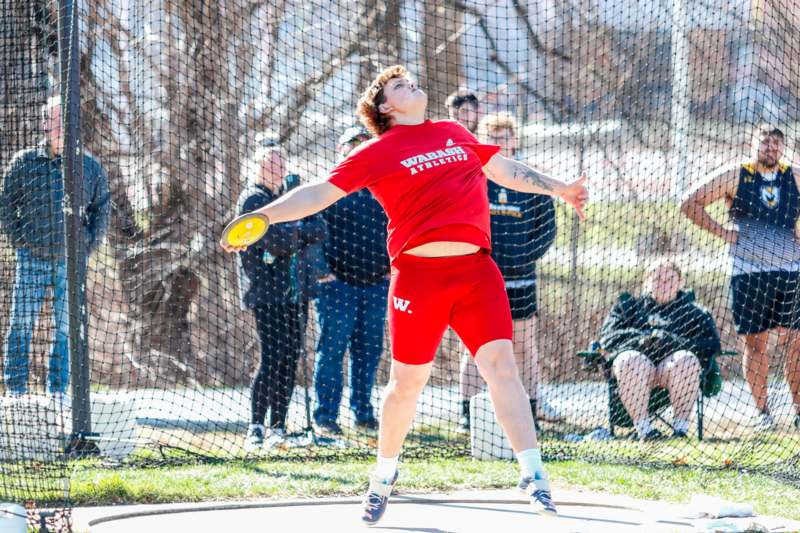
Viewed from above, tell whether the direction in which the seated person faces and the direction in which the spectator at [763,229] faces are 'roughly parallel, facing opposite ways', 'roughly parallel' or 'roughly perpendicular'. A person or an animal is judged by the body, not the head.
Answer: roughly parallel

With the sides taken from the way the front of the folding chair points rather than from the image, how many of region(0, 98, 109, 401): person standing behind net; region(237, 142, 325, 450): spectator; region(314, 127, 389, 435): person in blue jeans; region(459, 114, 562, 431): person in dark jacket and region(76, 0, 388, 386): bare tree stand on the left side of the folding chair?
0

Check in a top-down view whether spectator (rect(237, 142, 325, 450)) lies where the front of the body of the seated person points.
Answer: no

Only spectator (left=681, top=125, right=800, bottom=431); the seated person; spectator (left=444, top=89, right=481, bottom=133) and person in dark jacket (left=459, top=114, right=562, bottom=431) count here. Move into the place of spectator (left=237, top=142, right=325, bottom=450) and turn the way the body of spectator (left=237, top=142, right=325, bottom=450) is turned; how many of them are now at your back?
0

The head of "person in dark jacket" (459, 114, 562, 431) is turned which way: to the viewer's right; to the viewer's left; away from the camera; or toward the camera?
toward the camera

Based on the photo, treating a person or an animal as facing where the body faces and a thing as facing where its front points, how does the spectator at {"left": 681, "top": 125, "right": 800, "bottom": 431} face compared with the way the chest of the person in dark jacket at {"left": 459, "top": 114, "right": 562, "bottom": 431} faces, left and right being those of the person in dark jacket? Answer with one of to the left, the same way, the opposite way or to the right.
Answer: the same way

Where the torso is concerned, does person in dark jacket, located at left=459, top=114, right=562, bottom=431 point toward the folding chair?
no

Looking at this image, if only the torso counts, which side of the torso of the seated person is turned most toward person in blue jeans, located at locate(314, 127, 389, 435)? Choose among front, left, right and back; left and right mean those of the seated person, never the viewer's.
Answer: right

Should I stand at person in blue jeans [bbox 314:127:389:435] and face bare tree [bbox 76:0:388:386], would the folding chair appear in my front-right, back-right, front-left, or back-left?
back-right

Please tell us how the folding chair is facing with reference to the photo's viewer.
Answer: facing the viewer

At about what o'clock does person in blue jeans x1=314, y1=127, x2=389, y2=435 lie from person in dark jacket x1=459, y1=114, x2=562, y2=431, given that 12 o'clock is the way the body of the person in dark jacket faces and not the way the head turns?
The person in blue jeans is roughly at 3 o'clock from the person in dark jacket.

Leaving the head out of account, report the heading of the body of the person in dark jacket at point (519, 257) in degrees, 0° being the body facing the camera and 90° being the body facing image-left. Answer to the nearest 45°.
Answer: approximately 0°

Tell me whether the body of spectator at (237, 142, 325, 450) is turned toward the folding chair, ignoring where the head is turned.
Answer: no

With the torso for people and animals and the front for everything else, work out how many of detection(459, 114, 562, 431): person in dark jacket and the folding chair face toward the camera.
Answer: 2

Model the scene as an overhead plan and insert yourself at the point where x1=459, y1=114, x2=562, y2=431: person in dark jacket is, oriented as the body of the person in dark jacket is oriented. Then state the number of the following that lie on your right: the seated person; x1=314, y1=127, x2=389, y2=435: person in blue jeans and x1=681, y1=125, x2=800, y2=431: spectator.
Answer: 1

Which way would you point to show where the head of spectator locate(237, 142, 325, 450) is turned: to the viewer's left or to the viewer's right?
to the viewer's right
